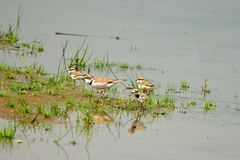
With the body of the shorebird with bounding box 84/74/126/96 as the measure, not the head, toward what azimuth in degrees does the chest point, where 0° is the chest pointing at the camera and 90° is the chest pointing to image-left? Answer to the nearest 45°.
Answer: approximately 90°

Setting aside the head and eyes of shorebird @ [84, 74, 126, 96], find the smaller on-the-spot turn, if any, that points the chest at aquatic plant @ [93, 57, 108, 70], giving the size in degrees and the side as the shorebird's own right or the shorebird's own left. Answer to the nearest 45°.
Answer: approximately 90° to the shorebird's own right

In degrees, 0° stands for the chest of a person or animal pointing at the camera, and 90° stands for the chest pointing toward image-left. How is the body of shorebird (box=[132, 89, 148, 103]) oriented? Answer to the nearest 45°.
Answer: approximately 90°

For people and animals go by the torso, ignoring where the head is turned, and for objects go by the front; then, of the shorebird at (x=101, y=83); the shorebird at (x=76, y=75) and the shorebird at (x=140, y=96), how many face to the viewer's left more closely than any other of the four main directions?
3

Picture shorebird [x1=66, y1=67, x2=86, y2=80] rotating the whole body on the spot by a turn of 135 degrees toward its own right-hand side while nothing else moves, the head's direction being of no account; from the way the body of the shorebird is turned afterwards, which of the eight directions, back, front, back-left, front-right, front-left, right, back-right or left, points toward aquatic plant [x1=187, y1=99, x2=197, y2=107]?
front-right

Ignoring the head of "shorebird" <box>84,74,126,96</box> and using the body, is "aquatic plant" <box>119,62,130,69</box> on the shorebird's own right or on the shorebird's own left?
on the shorebird's own right
